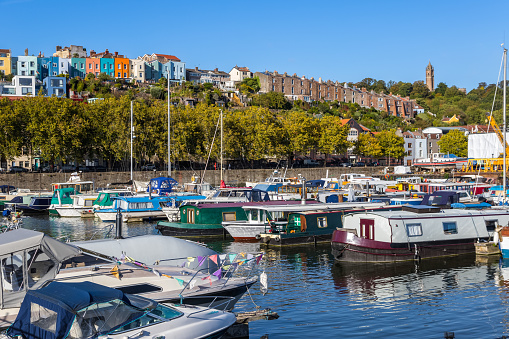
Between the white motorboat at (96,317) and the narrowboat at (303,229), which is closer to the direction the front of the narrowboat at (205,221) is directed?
the white motorboat

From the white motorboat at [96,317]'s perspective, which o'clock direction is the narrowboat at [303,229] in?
The narrowboat is roughly at 10 o'clock from the white motorboat.

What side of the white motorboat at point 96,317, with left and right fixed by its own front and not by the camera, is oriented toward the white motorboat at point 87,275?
left

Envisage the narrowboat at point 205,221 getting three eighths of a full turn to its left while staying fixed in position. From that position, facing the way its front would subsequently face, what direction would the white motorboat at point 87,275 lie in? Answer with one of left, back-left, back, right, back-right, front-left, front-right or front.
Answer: right

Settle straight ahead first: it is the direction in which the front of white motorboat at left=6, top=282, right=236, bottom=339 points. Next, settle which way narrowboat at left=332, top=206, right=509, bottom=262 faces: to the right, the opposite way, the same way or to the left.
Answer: the opposite way

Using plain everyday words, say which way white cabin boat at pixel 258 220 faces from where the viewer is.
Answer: facing the viewer and to the left of the viewer

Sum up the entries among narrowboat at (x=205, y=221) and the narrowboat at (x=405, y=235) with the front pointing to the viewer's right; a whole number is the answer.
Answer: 0

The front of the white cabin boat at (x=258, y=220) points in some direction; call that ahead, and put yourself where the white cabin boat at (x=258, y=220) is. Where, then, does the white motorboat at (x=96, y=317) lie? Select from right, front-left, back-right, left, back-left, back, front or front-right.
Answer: front-left

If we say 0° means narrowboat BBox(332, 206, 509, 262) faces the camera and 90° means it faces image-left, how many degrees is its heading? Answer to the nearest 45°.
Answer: approximately 45°

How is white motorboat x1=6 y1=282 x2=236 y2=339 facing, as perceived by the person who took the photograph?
facing to the right of the viewer
